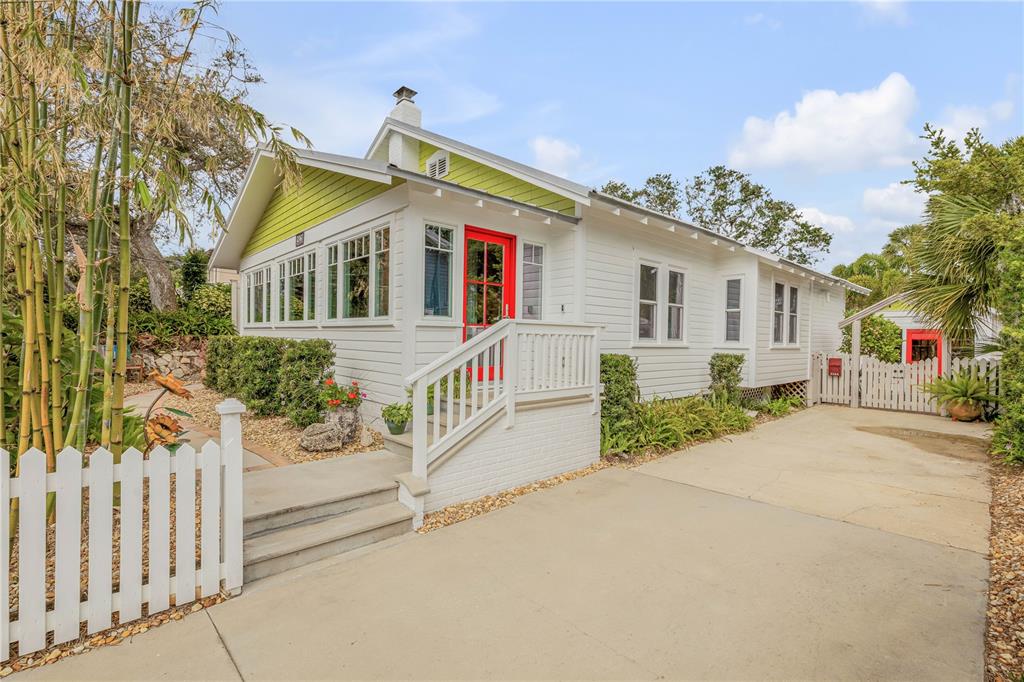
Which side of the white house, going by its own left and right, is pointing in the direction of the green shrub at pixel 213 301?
right

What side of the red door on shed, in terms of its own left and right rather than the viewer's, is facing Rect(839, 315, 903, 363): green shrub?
right

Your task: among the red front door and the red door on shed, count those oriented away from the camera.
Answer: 0

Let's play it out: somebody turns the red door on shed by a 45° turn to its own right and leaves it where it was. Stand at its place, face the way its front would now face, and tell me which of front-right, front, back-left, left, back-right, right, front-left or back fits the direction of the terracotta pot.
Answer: front-left

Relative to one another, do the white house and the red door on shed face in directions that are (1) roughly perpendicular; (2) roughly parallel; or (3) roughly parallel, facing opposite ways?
roughly parallel

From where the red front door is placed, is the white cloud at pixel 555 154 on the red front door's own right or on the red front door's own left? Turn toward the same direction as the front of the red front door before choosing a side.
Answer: on the red front door's own left

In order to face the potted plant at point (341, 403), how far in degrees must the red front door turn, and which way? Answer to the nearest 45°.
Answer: approximately 90° to its right

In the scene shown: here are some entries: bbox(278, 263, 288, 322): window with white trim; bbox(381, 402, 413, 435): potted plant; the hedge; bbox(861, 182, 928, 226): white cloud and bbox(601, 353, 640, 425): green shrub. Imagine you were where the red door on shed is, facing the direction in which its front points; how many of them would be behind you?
1

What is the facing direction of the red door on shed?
toward the camera

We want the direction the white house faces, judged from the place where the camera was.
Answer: facing the viewer and to the left of the viewer

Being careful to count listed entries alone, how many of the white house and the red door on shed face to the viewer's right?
0

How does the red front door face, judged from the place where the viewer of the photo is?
facing the viewer and to the right of the viewer
